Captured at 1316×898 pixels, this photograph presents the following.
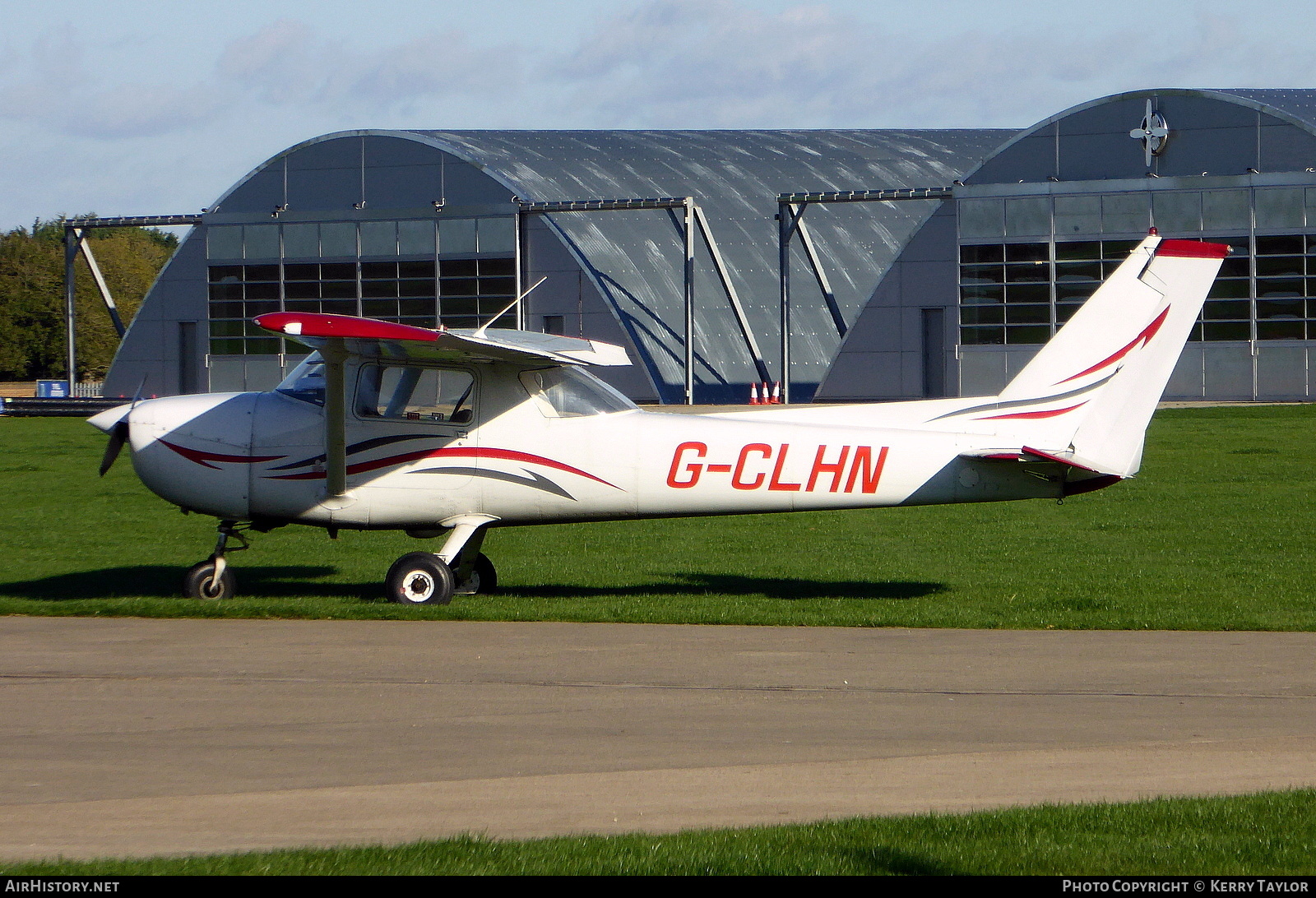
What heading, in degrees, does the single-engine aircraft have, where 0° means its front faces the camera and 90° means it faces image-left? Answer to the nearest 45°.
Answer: approximately 90°
